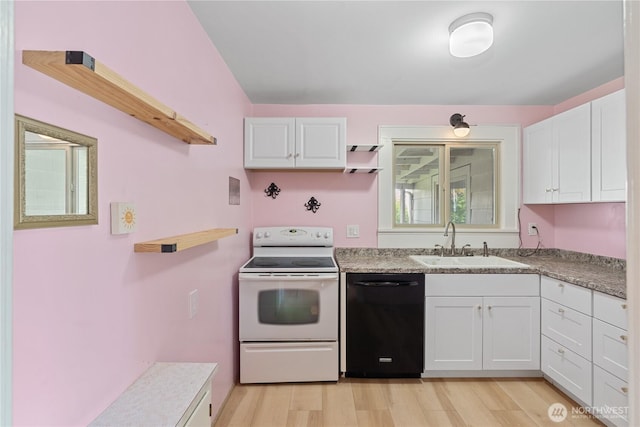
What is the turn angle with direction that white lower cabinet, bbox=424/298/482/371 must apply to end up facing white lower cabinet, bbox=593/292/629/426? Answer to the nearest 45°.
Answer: approximately 90° to its left

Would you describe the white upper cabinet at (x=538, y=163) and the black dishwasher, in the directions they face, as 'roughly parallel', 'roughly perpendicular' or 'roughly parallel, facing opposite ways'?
roughly perpendicular

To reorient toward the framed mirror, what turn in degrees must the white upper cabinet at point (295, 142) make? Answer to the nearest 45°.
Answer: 0° — it already faces it

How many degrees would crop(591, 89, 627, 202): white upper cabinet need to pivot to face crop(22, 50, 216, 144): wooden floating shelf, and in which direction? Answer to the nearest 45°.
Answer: approximately 45° to its left

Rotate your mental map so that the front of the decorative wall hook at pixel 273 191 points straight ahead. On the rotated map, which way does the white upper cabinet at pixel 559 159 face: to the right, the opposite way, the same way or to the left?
to the right

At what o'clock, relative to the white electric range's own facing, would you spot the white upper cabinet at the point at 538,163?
The white upper cabinet is roughly at 9 o'clock from the white electric range.

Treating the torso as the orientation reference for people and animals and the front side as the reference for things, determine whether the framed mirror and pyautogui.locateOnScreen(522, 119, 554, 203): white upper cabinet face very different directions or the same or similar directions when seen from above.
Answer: very different directions

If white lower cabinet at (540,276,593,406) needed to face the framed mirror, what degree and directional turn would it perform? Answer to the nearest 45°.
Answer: approximately 45° to its left
